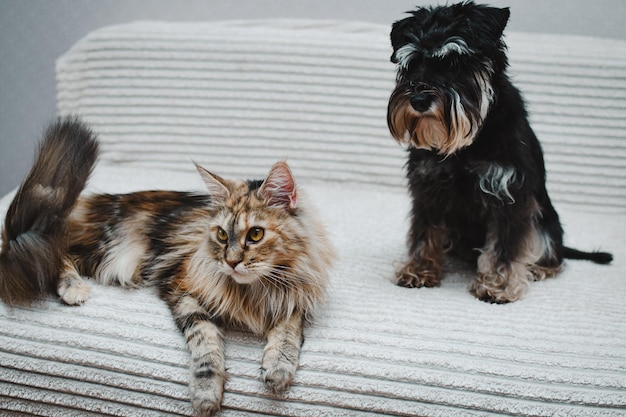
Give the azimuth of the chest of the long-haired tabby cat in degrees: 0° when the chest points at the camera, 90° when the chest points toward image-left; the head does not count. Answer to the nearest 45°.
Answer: approximately 315°

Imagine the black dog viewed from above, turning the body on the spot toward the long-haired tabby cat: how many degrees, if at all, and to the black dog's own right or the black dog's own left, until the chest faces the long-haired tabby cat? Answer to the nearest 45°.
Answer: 0° — it already faces it

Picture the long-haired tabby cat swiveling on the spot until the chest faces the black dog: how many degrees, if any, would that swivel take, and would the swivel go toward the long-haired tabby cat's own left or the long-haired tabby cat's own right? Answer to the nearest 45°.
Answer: approximately 45° to the long-haired tabby cat's own left

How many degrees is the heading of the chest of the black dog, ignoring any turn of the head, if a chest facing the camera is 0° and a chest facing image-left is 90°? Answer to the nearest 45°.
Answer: approximately 45°
